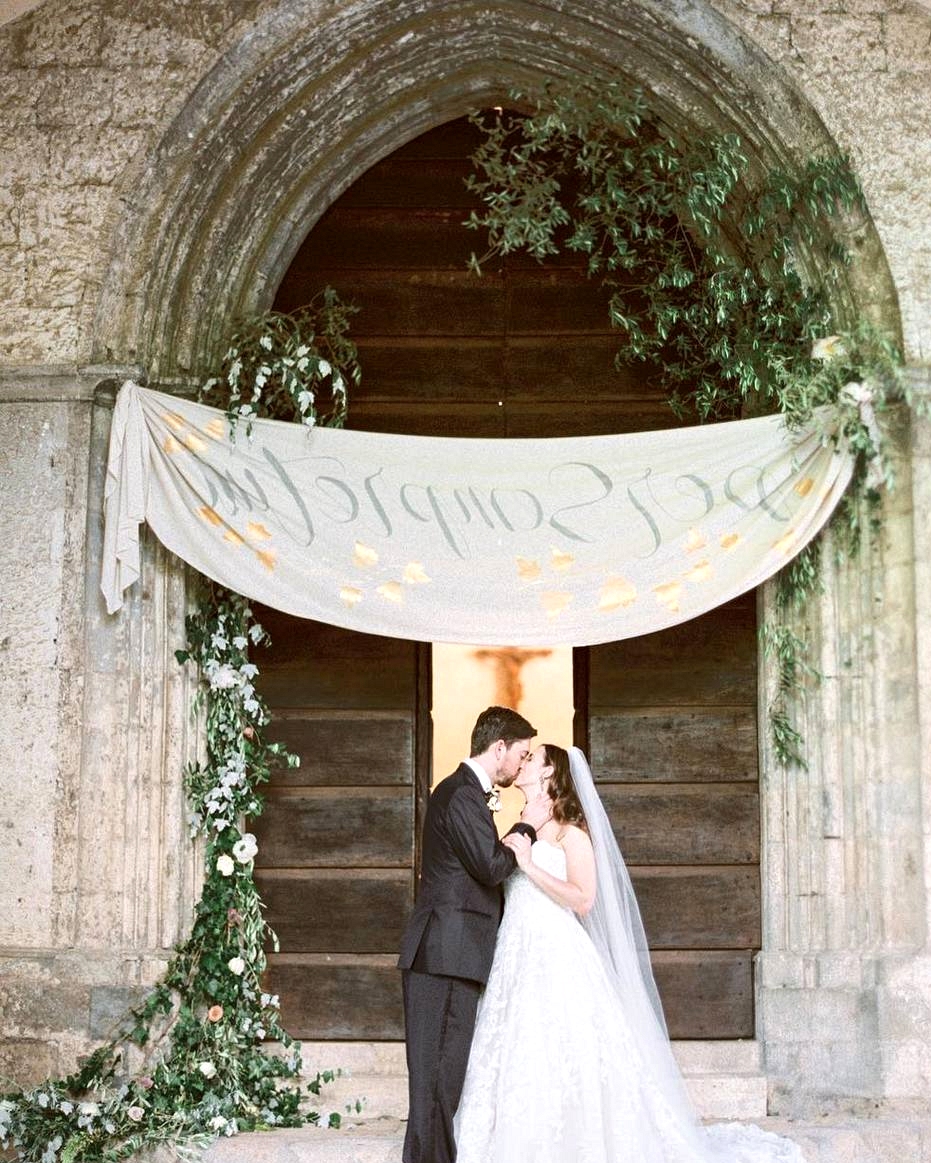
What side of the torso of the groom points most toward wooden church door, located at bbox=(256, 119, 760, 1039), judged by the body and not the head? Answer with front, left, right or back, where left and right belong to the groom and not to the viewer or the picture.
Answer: left

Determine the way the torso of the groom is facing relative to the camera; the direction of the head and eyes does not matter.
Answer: to the viewer's right

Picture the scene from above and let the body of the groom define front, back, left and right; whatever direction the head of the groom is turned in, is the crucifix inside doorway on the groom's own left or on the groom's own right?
on the groom's own left

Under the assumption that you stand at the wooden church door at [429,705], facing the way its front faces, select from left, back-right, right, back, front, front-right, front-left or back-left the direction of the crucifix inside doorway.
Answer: back

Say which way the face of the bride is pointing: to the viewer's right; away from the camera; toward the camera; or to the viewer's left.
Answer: to the viewer's left

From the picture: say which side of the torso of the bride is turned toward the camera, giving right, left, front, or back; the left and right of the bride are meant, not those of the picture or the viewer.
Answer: left

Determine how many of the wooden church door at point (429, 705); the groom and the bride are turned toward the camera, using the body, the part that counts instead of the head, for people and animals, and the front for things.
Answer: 1

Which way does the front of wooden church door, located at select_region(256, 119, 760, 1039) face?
toward the camera

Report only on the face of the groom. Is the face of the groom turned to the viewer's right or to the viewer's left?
to the viewer's right

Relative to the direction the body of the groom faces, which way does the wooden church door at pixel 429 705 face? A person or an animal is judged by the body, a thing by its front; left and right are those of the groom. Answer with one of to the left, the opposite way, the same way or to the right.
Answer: to the right

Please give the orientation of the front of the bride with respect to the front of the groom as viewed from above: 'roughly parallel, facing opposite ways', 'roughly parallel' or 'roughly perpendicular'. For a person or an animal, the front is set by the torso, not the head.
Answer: roughly parallel, facing opposite ways

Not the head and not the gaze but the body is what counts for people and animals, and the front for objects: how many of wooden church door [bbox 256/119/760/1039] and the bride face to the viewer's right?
0
